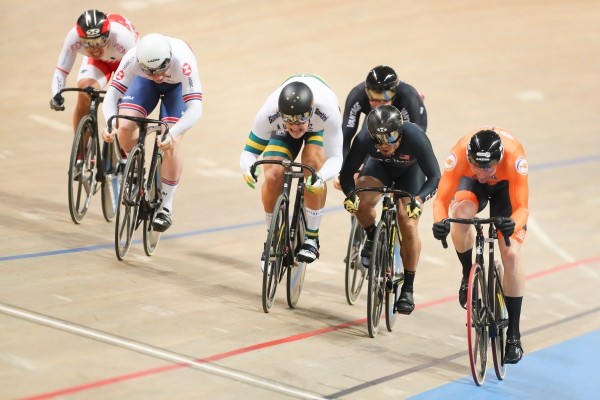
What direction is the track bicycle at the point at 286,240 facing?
toward the camera

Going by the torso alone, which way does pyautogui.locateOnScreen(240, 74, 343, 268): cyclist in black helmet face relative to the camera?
toward the camera

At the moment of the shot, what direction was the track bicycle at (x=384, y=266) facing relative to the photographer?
facing the viewer

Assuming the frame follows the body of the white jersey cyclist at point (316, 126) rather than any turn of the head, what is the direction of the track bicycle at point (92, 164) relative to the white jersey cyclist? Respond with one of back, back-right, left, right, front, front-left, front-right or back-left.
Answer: back-right

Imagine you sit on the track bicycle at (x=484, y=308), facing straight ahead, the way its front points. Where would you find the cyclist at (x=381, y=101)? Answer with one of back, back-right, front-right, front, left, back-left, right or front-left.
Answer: back-right

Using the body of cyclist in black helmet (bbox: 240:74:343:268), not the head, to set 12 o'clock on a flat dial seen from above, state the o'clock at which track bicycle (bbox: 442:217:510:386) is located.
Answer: The track bicycle is roughly at 10 o'clock from the cyclist in black helmet.
